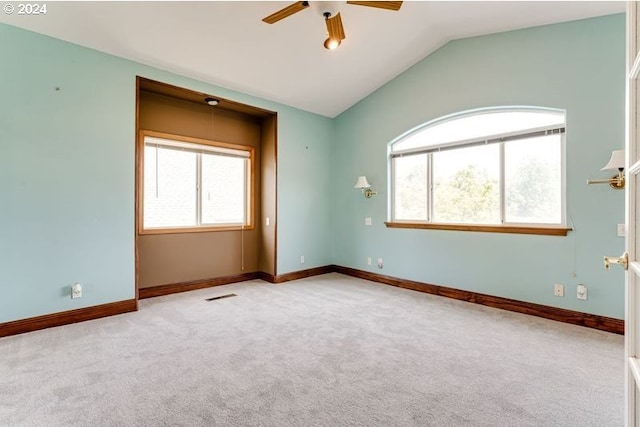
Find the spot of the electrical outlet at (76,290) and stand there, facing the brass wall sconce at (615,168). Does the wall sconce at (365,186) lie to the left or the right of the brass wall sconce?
left

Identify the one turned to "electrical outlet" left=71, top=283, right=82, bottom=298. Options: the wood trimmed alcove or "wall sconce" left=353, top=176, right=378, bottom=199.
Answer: the wall sconce

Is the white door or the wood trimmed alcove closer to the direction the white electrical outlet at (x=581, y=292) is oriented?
the white door

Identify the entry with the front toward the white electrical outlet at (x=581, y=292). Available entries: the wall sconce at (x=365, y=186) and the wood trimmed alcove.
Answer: the wood trimmed alcove

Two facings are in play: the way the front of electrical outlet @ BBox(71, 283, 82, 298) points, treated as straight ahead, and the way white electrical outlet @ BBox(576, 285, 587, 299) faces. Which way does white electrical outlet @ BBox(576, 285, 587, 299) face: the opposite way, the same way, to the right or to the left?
to the right

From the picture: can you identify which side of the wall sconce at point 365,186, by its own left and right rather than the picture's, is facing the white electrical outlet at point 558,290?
left

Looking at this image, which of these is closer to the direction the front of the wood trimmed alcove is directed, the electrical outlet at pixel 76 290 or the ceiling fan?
the ceiling fan

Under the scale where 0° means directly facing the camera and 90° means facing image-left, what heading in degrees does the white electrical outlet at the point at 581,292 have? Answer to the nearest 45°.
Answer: approximately 0°

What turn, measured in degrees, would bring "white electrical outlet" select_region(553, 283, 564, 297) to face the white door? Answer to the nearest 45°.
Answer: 0° — it already faces it

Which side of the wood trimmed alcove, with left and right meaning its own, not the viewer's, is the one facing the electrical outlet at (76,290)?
right
